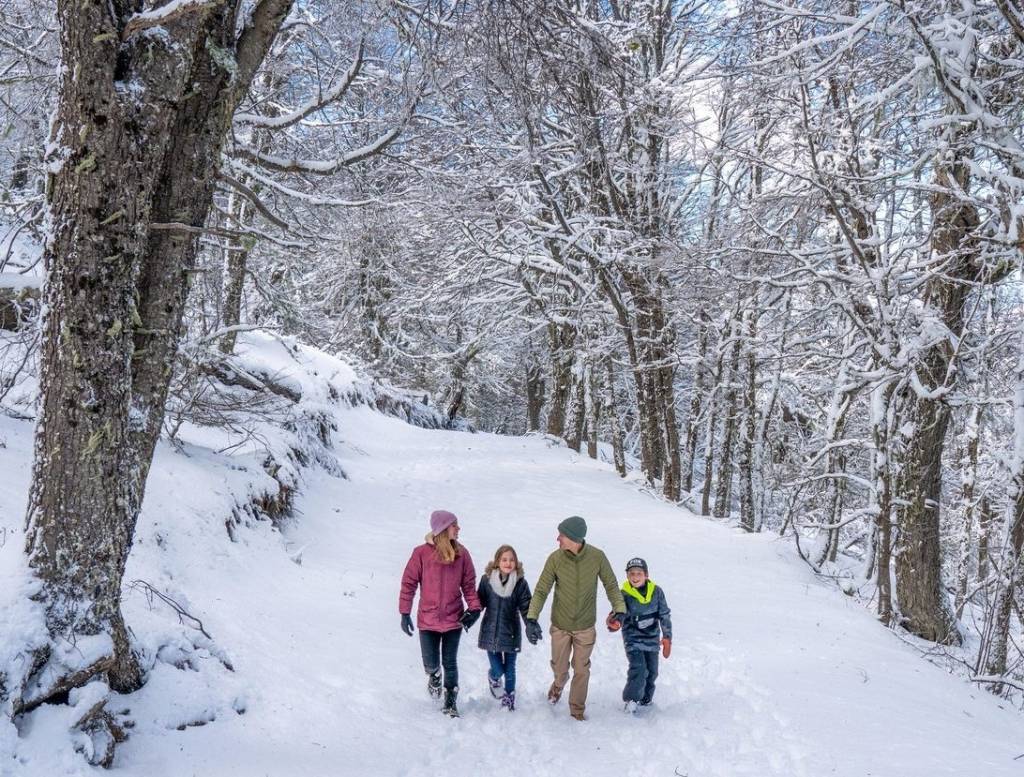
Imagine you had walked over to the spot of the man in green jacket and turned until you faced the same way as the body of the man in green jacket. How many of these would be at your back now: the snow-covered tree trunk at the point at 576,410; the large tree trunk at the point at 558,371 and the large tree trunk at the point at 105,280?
2

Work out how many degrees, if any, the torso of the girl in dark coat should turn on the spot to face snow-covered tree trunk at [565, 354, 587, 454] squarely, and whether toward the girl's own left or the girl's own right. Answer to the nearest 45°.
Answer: approximately 180°

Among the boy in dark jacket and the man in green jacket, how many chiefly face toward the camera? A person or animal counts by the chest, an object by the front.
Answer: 2

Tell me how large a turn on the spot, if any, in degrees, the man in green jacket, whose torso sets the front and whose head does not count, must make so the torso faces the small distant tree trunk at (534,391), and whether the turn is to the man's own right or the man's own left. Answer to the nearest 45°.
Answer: approximately 180°

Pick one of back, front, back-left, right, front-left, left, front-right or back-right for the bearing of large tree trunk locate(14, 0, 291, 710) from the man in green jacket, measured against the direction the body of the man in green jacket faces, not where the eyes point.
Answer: front-right

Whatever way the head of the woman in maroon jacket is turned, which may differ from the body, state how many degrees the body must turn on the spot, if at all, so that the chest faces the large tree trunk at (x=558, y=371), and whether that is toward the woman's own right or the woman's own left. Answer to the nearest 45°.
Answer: approximately 180°

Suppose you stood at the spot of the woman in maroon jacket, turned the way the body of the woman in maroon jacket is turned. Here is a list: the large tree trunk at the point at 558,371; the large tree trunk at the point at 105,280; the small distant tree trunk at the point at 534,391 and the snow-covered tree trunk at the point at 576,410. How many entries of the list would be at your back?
3

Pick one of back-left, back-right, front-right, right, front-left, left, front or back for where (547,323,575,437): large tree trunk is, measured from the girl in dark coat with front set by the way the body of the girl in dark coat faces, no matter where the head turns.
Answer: back

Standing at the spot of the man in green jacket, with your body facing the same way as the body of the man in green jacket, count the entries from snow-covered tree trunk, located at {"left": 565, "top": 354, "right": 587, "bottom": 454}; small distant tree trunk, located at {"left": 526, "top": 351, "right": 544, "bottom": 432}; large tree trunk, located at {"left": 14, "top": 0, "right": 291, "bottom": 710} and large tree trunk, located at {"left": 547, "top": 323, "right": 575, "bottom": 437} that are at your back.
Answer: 3

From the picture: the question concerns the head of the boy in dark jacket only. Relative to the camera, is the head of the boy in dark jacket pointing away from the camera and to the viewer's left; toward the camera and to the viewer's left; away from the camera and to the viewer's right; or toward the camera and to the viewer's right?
toward the camera and to the viewer's left
